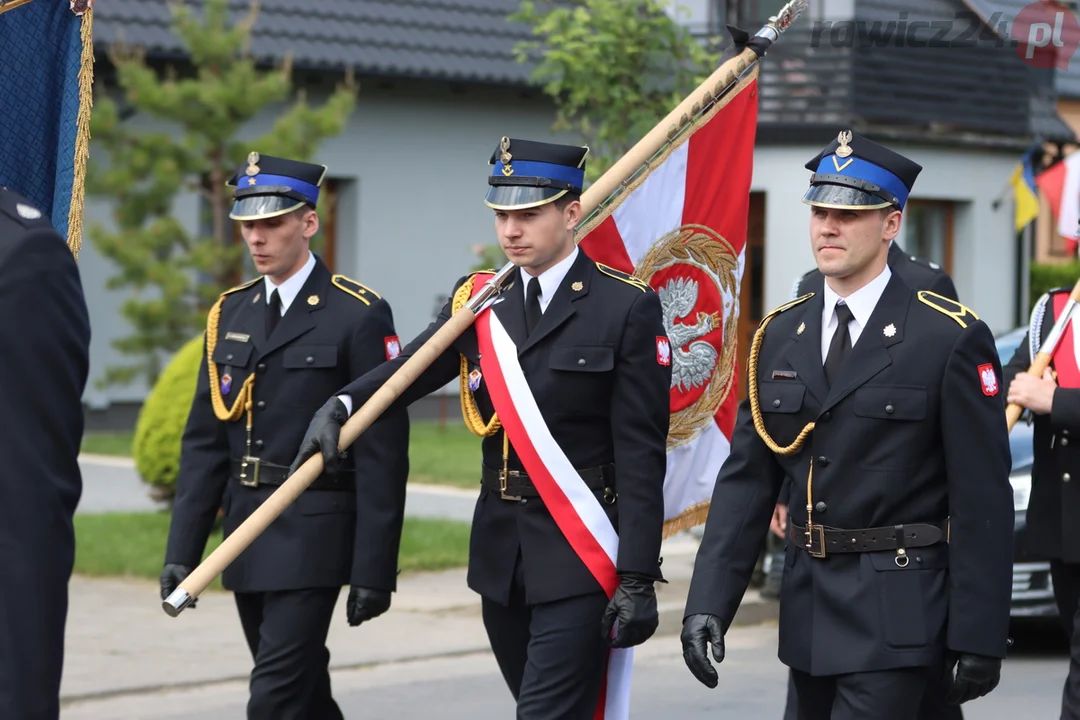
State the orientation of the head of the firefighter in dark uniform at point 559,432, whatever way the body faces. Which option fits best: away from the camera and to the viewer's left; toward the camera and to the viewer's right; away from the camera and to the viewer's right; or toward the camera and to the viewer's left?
toward the camera and to the viewer's left

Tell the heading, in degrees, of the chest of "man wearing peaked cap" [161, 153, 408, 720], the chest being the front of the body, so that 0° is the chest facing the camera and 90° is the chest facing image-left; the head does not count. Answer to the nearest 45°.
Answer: approximately 45°

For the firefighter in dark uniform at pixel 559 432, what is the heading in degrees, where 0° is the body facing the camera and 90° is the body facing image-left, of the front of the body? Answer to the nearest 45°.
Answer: approximately 45°

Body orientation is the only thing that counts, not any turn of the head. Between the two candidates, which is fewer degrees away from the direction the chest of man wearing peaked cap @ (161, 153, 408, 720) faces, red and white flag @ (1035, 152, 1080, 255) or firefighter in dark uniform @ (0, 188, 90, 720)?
the firefighter in dark uniform

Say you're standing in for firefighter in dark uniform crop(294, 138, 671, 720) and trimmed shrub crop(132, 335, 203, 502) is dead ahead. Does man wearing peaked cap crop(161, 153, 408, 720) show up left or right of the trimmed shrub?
left

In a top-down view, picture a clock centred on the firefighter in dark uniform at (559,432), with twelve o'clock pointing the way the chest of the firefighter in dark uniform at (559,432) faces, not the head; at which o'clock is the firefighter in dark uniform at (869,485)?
the firefighter in dark uniform at (869,485) is roughly at 9 o'clock from the firefighter in dark uniform at (559,432).

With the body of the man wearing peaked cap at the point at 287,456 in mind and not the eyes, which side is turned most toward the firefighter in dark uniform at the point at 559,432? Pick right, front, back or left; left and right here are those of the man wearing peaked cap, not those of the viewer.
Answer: left
